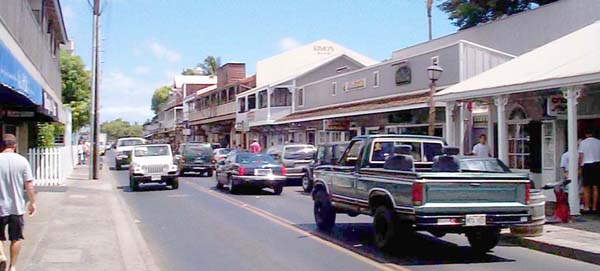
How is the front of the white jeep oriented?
toward the camera

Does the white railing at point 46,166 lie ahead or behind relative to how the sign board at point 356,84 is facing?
ahead

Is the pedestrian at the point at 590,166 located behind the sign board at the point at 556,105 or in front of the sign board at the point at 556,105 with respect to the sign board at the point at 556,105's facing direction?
in front

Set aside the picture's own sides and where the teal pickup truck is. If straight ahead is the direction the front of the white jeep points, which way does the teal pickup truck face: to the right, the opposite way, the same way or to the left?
the opposite way

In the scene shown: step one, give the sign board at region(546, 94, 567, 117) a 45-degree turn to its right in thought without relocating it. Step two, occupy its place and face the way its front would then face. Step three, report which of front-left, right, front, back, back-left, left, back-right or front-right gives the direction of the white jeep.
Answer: front-right

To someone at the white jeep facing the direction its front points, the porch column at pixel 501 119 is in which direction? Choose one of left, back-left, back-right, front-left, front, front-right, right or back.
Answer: front-left

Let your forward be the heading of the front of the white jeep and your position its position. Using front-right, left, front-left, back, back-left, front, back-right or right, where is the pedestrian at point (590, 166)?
front-left
